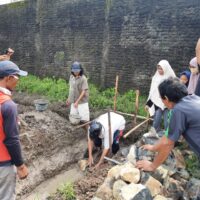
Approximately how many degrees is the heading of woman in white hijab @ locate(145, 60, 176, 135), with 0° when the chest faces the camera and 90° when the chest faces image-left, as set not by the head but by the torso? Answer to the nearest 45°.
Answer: approximately 45°

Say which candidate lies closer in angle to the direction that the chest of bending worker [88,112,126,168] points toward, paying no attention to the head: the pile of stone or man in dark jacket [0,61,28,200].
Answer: the man in dark jacket

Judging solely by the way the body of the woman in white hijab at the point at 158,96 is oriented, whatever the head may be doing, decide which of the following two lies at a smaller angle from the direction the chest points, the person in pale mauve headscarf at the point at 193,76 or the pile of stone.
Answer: the pile of stone

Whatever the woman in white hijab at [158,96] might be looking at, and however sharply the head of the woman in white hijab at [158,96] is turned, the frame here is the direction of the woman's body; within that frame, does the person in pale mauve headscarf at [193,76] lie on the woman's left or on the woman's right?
on the woman's left

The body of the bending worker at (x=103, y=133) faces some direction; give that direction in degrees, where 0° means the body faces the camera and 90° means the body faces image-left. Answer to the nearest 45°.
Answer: approximately 45°

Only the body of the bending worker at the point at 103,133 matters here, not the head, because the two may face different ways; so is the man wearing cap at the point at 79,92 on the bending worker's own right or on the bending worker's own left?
on the bending worker's own right

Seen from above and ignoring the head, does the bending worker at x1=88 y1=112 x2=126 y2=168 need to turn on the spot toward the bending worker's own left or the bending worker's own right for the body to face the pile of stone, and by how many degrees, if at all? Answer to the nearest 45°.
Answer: approximately 90° to the bending worker's own left

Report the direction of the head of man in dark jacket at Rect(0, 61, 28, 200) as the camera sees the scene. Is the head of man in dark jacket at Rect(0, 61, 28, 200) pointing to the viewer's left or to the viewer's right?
to the viewer's right
